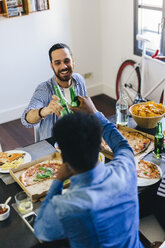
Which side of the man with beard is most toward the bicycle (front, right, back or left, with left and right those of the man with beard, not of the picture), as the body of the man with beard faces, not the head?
left

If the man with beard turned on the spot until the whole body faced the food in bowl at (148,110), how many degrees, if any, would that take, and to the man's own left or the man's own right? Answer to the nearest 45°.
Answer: approximately 45° to the man's own left

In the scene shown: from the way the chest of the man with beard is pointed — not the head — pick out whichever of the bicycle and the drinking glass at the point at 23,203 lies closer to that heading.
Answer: the drinking glass

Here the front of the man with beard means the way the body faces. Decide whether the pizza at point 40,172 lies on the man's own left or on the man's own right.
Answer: on the man's own right

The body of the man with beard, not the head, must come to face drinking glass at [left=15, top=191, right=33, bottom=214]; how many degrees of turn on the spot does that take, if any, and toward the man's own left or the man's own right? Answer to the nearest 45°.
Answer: approximately 45° to the man's own right

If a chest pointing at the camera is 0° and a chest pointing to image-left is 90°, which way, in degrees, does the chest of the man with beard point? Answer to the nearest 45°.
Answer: approximately 315°

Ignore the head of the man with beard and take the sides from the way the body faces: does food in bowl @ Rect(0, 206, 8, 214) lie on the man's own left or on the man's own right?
on the man's own right
